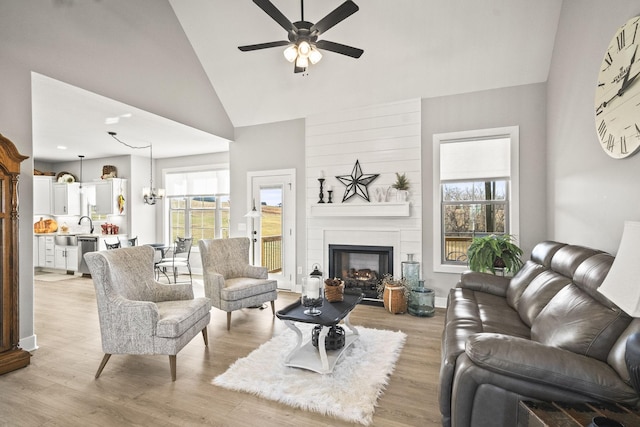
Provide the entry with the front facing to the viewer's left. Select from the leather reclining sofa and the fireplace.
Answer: the leather reclining sofa

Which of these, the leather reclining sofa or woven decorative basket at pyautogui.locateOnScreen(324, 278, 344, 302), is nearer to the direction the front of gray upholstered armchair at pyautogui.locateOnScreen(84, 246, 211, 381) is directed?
the leather reclining sofa

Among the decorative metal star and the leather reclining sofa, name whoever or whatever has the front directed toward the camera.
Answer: the decorative metal star

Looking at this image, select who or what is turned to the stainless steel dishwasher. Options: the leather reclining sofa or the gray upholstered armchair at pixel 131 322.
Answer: the leather reclining sofa

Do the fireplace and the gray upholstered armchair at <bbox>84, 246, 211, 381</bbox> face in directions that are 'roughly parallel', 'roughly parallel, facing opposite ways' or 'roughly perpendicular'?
roughly perpendicular

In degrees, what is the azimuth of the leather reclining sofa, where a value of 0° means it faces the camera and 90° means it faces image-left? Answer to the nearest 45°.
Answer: approximately 90°

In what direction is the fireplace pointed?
toward the camera

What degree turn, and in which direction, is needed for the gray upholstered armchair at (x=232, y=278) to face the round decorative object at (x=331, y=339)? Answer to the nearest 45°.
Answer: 0° — it already faces it

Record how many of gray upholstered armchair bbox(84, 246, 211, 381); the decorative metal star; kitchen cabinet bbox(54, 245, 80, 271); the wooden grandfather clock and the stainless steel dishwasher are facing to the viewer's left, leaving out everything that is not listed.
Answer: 0

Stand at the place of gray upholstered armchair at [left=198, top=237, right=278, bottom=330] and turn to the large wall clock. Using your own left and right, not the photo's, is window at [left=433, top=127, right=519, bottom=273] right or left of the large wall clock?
left

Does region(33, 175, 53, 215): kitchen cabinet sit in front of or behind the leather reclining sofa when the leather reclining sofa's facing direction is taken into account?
in front

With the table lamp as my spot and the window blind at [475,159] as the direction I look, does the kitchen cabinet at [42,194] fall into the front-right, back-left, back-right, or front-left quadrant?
front-left

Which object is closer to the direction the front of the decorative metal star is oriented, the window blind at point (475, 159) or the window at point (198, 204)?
the window blind

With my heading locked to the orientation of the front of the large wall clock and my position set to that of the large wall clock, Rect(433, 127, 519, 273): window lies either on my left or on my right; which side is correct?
on my right

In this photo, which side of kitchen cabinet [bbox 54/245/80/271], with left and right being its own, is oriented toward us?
front

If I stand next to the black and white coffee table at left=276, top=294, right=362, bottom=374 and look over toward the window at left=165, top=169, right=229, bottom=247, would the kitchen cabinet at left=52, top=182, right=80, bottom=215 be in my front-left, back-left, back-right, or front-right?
front-left

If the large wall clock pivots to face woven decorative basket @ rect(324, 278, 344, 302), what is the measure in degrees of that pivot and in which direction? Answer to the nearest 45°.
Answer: approximately 45° to its right
